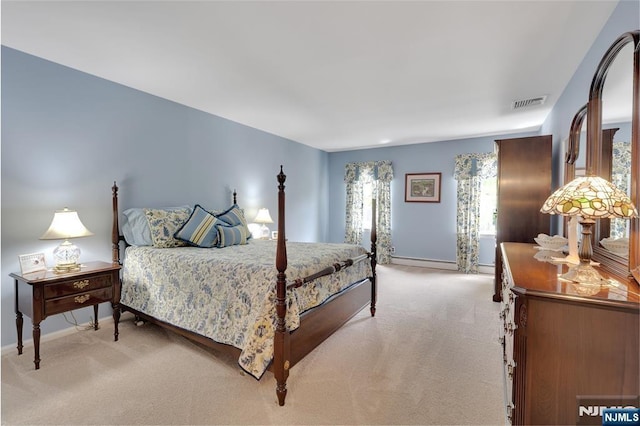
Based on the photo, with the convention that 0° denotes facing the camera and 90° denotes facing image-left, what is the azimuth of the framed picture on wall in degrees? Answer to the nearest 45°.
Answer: approximately 0°

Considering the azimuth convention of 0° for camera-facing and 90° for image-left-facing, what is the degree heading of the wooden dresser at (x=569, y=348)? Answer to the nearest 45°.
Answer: approximately 90°

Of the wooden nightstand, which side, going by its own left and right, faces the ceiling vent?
front

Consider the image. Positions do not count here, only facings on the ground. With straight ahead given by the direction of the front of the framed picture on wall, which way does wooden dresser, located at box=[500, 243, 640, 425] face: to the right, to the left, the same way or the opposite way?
to the right

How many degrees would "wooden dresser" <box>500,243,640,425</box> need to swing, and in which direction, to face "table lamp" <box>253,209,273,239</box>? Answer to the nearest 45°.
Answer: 0° — it already faces it

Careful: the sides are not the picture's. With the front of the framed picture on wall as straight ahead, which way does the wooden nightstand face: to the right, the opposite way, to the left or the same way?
to the left

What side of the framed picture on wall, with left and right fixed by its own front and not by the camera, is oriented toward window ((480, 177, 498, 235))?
left

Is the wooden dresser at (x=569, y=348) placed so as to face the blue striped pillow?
yes

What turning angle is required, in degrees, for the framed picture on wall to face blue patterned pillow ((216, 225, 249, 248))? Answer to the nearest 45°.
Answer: approximately 45° to its right

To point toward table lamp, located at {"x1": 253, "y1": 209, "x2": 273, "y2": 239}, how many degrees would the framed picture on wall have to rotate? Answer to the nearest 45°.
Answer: approximately 45° to its right
